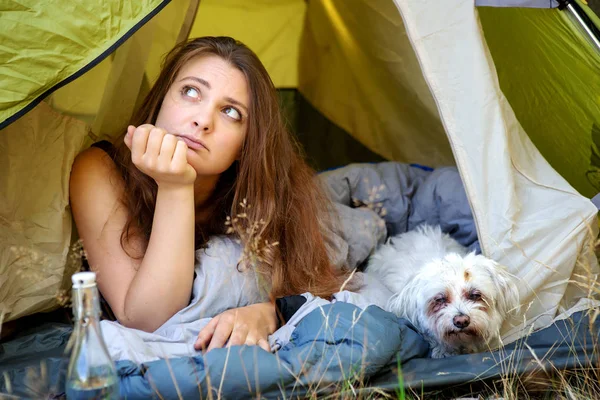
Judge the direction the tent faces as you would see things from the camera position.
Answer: facing the viewer

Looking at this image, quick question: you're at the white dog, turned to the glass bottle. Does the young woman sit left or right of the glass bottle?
right
